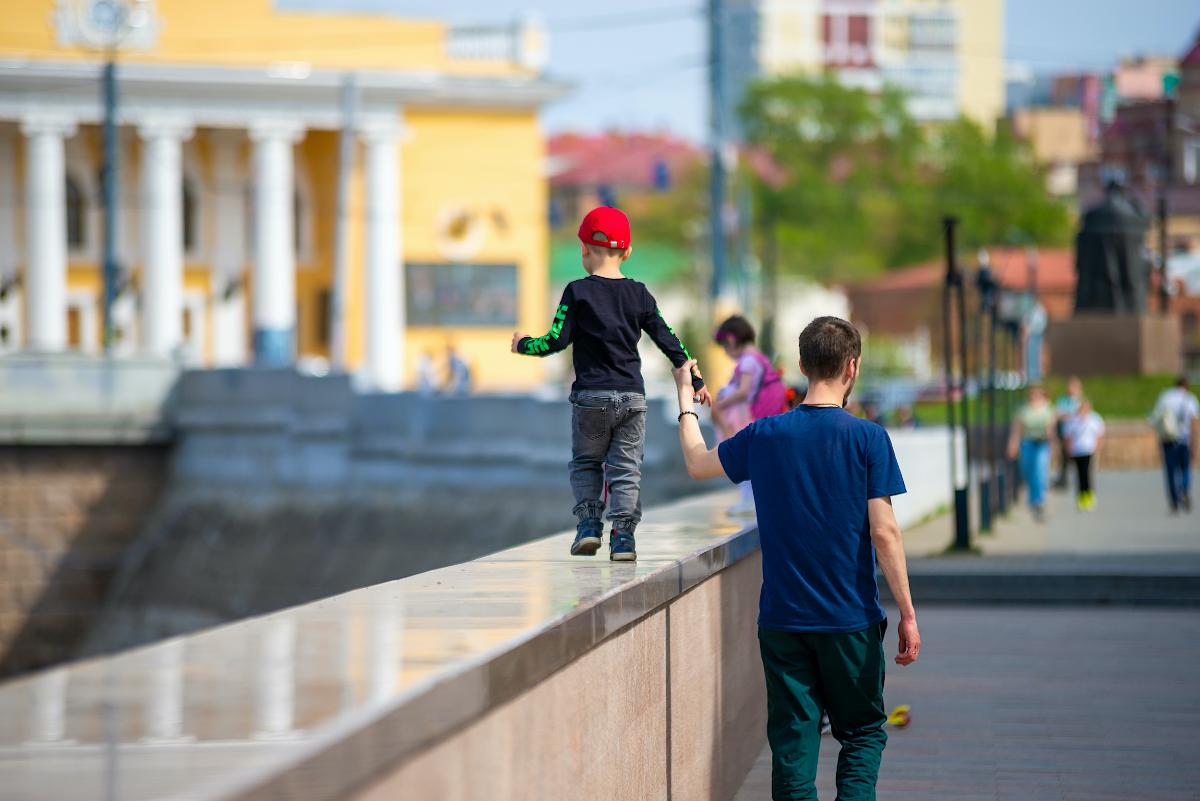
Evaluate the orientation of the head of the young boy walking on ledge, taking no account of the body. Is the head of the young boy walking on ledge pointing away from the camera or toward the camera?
away from the camera

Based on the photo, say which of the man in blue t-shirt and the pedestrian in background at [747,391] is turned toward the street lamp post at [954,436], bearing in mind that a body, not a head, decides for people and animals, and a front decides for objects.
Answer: the man in blue t-shirt

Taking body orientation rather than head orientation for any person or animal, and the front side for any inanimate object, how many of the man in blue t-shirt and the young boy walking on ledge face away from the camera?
2

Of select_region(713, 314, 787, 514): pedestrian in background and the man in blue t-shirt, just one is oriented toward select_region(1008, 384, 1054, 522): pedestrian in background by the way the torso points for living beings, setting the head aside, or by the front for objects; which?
the man in blue t-shirt

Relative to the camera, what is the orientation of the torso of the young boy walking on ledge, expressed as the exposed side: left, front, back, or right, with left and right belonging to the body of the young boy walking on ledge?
back

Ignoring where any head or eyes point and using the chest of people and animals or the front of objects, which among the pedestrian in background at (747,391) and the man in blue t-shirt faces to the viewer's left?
the pedestrian in background

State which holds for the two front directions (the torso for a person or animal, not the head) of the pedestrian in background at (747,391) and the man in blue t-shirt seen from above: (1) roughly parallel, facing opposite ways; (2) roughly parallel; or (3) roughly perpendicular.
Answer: roughly perpendicular

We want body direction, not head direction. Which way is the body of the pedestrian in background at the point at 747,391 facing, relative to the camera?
to the viewer's left

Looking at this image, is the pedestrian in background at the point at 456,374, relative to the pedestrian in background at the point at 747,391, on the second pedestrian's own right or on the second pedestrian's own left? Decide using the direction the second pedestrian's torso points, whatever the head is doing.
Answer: on the second pedestrian's own right

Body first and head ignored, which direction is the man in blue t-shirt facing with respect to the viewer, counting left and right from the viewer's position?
facing away from the viewer
